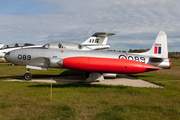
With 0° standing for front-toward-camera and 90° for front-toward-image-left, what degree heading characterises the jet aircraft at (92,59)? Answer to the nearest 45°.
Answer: approximately 90°
